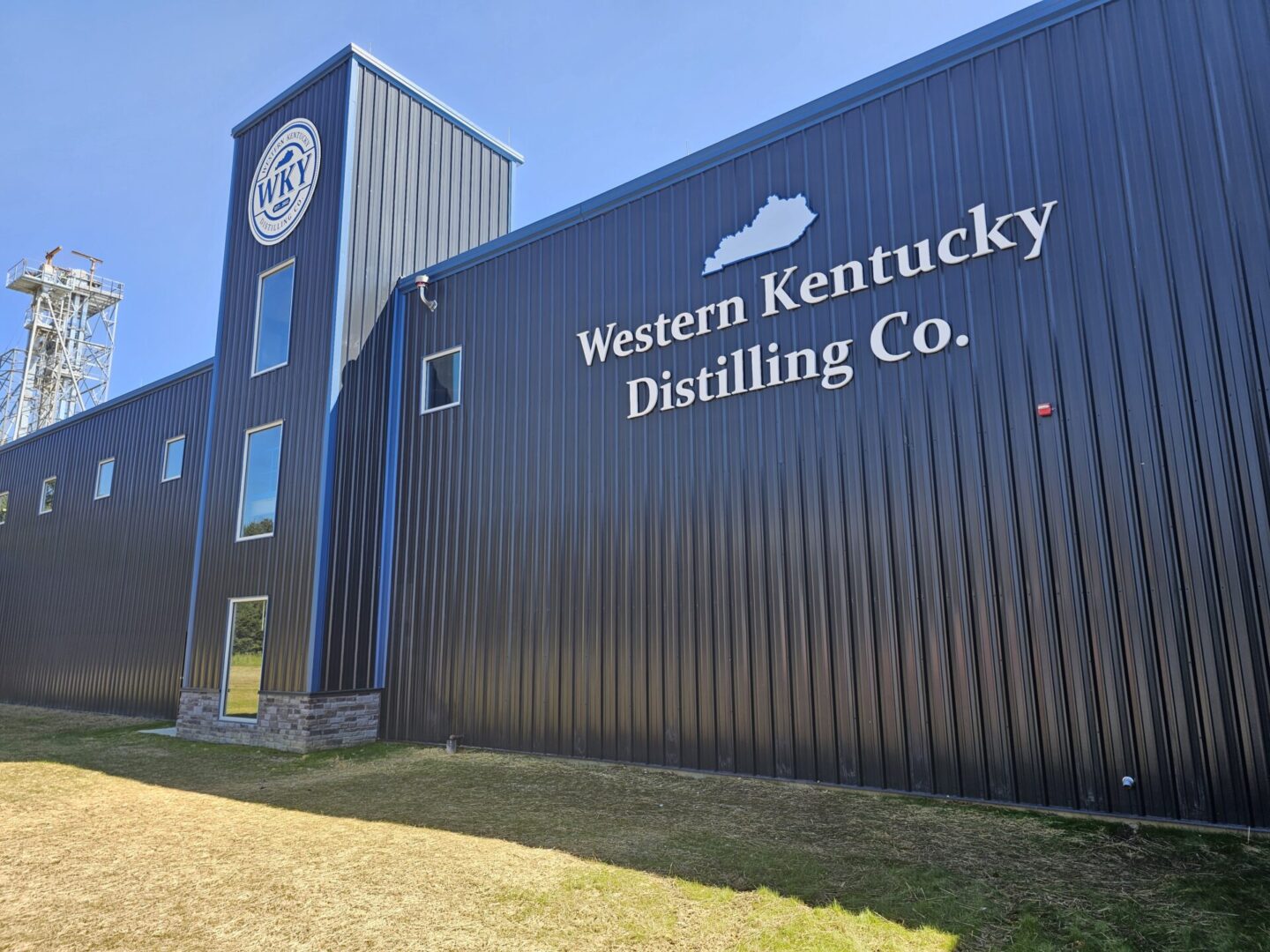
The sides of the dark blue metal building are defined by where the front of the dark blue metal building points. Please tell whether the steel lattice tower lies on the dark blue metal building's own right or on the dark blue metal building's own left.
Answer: on the dark blue metal building's own right

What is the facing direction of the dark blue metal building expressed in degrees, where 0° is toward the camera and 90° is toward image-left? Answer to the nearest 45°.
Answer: approximately 45°
